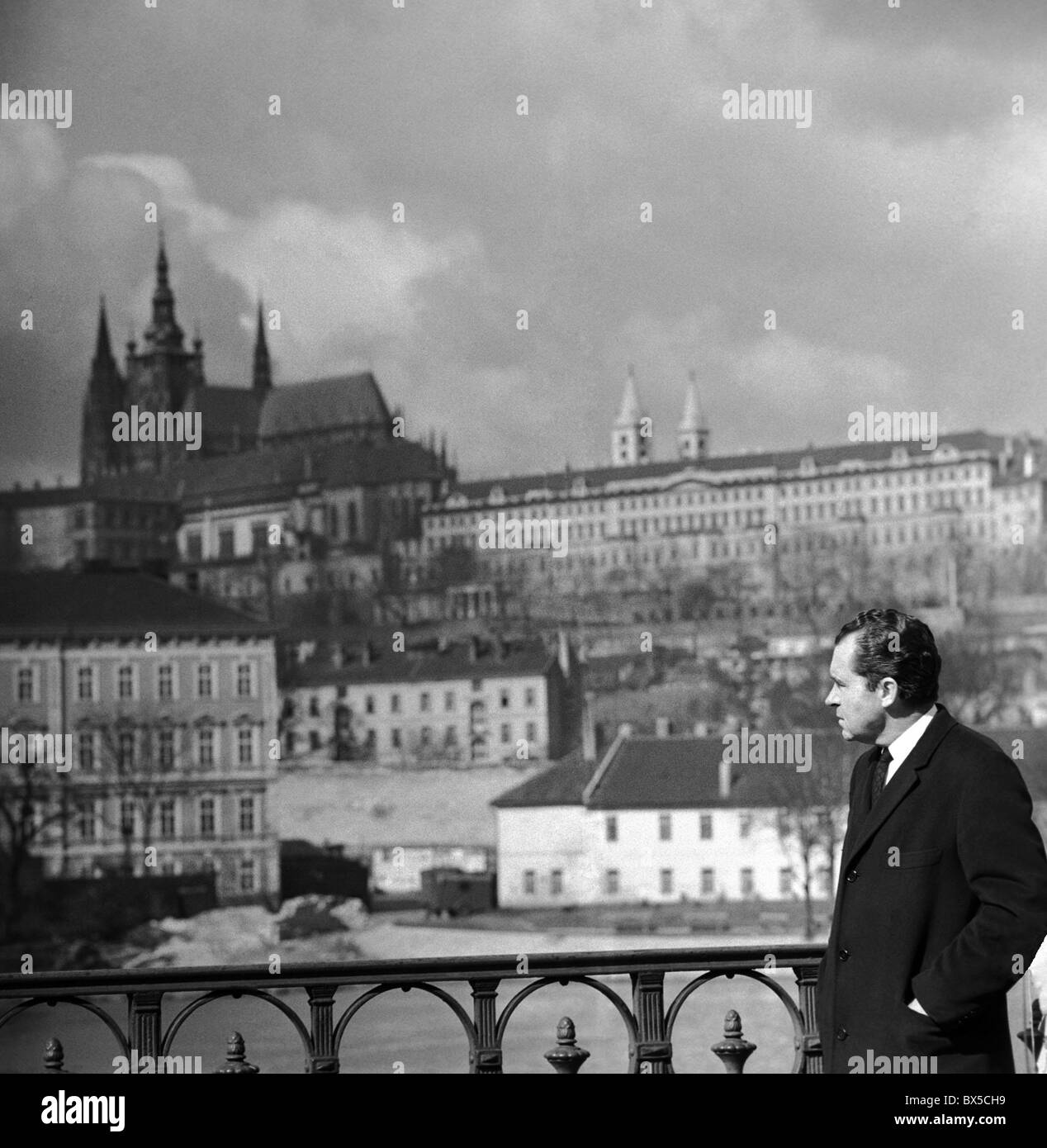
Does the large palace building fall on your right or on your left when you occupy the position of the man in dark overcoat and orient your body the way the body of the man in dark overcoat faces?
on your right

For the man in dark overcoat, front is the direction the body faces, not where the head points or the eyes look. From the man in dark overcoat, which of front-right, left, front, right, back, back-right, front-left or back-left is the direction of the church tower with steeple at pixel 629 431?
back-right

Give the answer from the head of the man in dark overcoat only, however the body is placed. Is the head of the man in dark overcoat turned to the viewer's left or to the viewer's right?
to the viewer's left

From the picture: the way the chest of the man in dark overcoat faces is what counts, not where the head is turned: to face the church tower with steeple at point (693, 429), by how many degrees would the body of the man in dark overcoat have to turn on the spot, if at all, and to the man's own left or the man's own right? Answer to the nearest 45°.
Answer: approximately 135° to the man's own right

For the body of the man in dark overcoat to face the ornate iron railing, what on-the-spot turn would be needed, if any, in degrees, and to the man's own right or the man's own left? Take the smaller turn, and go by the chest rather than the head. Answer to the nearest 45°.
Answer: approximately 90° to the man's own right

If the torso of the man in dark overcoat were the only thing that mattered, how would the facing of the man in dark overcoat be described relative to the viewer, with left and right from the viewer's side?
facing the viewer and to the left of the viewer
